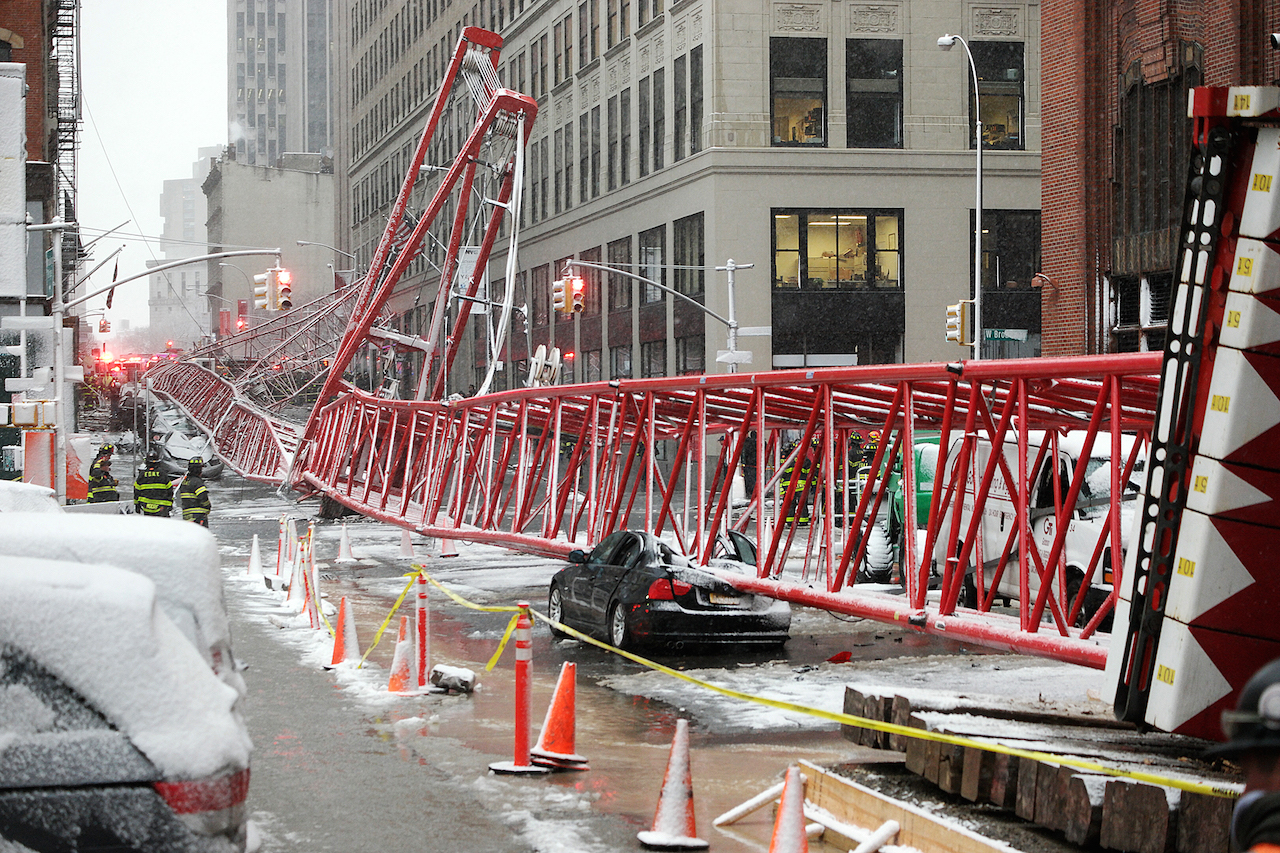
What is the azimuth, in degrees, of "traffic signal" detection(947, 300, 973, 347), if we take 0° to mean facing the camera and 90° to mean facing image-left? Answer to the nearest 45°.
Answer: approximately 90°

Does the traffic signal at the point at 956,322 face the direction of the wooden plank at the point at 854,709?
no

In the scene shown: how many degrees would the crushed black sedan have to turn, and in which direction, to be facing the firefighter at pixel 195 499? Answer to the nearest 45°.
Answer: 0° — it already faces them

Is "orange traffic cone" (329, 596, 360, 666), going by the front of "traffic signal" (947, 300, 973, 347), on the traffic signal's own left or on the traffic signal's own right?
on the traffic signal's own left

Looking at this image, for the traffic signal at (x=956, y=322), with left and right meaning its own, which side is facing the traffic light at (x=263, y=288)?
front

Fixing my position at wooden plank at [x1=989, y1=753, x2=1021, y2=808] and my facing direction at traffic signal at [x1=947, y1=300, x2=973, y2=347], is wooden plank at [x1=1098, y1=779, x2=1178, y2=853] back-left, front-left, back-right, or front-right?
back-right

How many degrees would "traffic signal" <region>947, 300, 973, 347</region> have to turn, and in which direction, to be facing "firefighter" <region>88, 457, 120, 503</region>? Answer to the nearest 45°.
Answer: approximately 45° to its left

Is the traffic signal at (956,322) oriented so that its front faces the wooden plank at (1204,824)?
no

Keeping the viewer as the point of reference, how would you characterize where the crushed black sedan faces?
facing away from the viewer and to the left of the viewer

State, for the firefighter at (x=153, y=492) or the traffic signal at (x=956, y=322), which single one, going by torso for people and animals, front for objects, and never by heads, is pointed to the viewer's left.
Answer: the traffic signal
